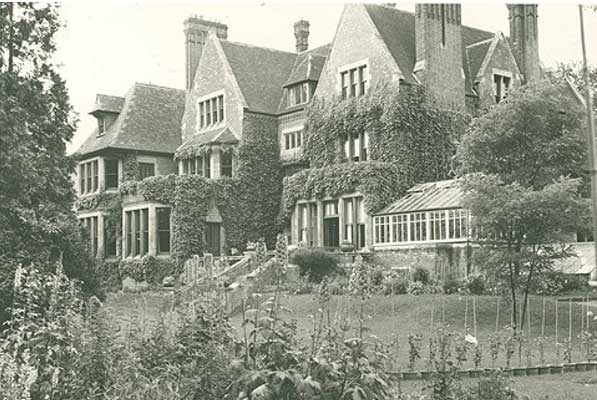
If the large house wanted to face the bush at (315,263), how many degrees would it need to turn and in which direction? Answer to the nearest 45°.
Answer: approximately 45° to its left

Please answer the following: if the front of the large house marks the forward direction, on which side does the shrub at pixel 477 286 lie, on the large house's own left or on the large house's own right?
on the large house's own left

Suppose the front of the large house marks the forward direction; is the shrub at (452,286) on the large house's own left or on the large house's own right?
on the large house's own left

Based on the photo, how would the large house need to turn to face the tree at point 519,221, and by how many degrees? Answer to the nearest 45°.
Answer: approximately 45° to its left

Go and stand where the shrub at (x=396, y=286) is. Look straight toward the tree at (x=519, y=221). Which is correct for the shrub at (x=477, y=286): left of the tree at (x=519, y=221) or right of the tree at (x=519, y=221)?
left

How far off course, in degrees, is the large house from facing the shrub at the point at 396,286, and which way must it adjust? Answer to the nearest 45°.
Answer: approximately 45° to its left
